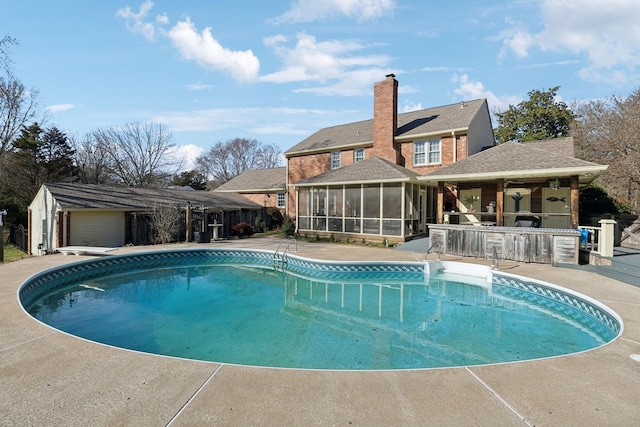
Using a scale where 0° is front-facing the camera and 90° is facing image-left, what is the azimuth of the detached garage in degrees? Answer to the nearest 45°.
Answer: approximately 315°

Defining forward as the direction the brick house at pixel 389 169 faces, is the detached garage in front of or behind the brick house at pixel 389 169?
behind

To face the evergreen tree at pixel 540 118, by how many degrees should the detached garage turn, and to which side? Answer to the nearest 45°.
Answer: approximately 45° to its left

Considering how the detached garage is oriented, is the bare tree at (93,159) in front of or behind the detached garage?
behind

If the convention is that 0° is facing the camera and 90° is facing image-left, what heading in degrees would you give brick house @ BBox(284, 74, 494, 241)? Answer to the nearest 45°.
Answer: approximately 225°

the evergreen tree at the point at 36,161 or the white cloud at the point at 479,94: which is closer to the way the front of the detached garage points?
the white cloud
